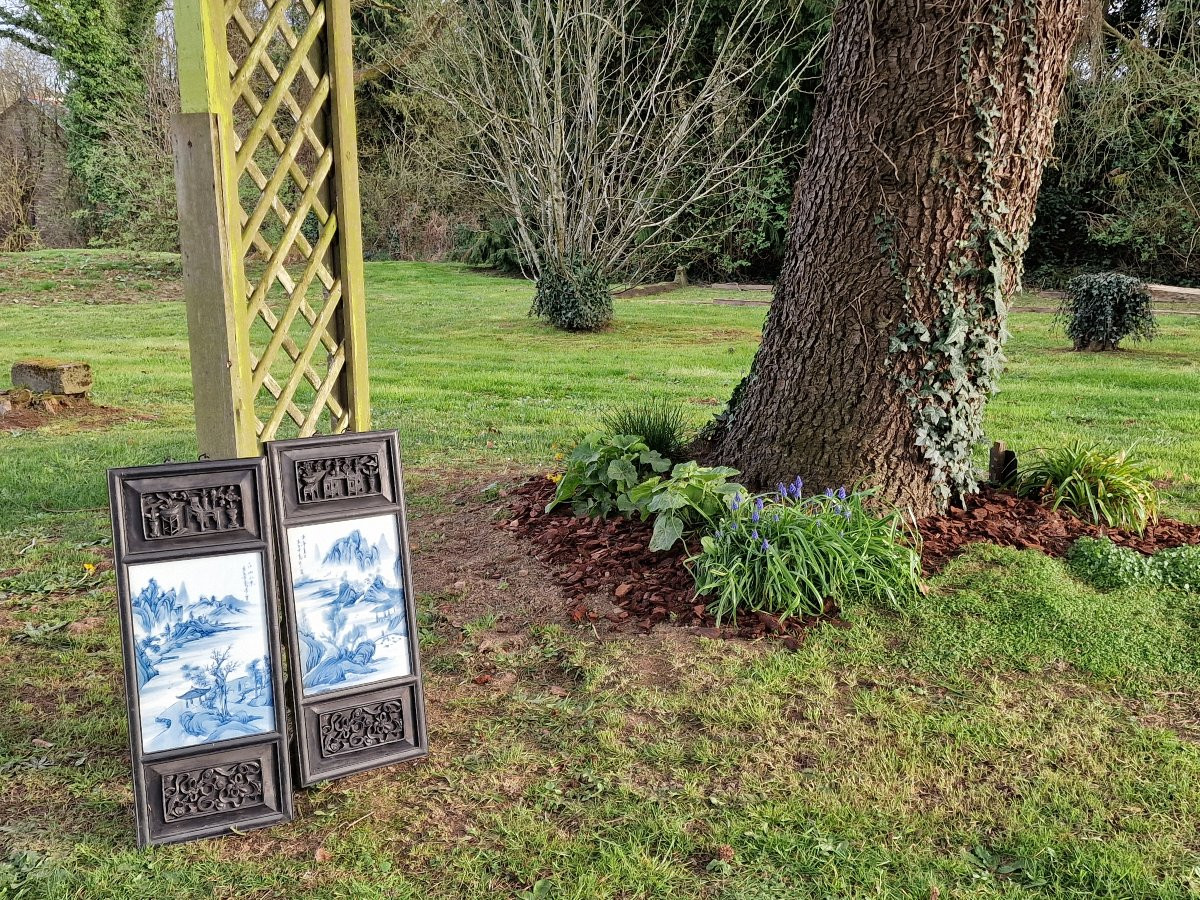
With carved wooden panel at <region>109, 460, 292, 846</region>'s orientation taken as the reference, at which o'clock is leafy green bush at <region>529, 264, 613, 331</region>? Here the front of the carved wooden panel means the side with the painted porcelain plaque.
The leafy green bush is roughly at 7 o'clock from the carved wooden panel.

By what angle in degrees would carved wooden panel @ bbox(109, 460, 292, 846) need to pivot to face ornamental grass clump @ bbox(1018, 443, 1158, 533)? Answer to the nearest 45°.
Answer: approximately 90° to its left

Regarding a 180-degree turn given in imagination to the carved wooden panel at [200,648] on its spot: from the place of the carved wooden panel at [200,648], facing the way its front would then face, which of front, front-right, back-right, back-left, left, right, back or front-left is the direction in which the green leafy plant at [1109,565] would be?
right

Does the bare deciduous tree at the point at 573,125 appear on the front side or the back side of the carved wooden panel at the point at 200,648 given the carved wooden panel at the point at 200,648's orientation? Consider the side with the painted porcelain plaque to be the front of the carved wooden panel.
on the back side

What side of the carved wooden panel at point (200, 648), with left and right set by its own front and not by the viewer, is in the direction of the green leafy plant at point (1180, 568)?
left

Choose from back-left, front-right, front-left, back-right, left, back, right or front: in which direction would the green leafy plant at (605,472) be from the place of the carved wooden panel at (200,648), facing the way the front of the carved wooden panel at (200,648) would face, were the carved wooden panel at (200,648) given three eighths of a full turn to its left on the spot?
front

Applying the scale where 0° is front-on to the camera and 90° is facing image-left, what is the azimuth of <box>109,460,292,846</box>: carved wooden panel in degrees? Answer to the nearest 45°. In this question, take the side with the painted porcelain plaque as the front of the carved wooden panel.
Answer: approximately 0°

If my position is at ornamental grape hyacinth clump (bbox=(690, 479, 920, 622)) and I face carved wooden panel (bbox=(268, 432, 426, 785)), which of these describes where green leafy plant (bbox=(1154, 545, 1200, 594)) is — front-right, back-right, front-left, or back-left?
back-left

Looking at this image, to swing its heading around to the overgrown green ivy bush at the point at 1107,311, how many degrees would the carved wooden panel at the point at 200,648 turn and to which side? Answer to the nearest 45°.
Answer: approximately 135° to its left

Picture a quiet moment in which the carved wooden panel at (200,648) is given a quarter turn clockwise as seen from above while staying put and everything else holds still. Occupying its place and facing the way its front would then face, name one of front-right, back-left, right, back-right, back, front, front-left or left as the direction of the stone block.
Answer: right
